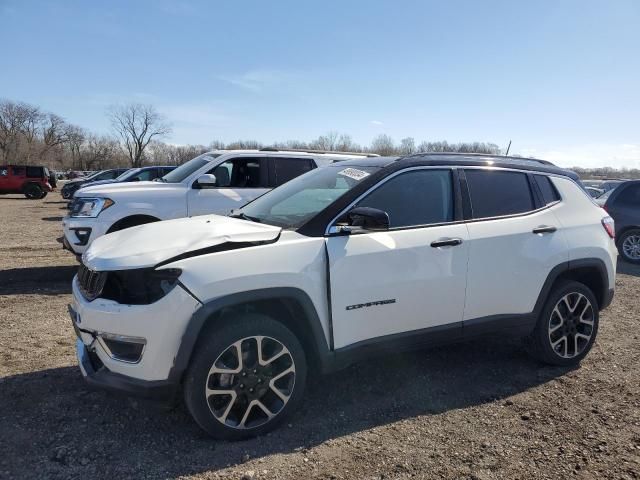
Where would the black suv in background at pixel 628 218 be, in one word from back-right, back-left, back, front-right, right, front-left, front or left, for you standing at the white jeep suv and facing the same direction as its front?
back

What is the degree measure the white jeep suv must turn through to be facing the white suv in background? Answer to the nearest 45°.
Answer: approximately 90° to its right

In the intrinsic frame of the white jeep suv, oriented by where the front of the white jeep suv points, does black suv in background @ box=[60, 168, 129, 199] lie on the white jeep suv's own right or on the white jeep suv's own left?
on the white jeep suv's own right
